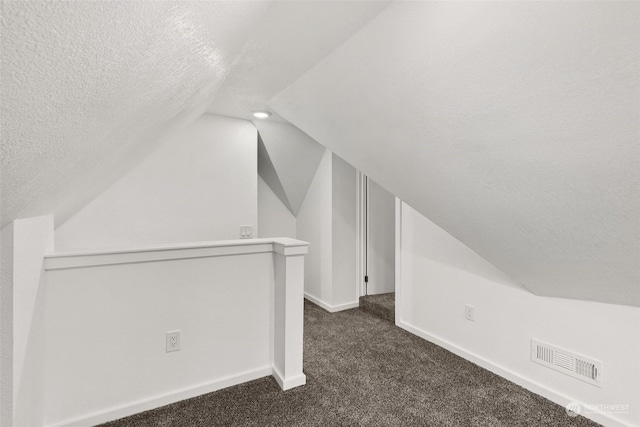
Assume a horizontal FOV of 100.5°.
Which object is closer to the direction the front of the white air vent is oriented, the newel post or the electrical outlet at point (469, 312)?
the newel post

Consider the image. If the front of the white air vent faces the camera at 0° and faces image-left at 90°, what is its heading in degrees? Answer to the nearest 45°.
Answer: approximately 45°

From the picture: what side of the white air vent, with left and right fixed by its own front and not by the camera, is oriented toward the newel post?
front

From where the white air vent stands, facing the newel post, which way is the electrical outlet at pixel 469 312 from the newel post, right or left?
right

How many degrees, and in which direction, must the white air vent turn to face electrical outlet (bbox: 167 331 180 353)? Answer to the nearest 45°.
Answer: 0° — it already faces it
